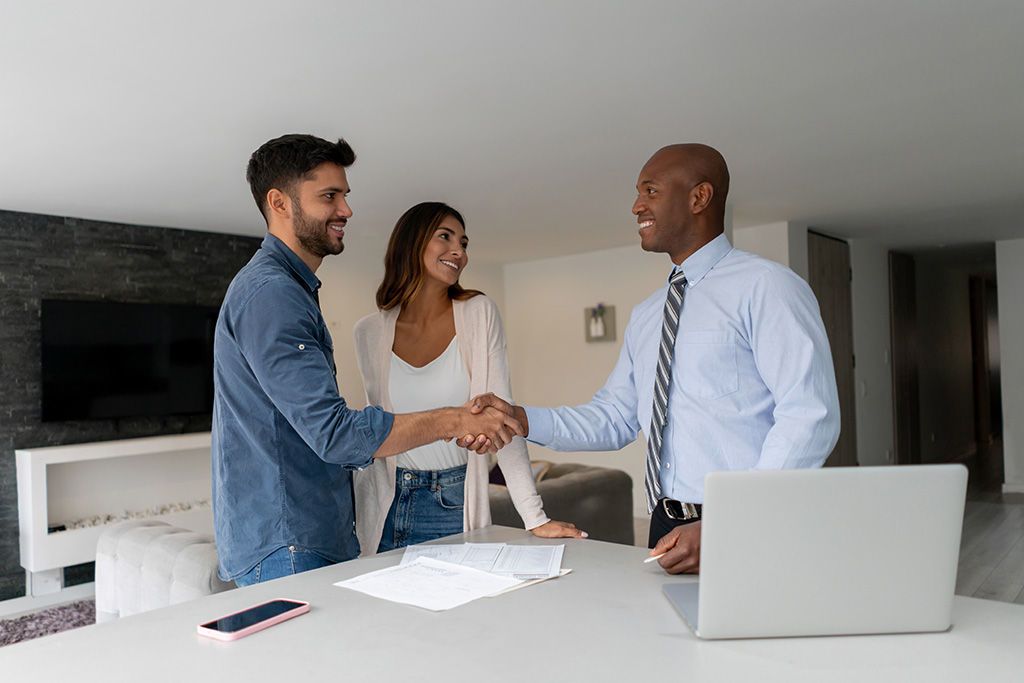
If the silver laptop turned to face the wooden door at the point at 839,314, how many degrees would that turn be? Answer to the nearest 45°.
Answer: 0° — it already faces it

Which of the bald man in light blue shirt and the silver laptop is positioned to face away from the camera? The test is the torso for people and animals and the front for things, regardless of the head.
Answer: the silver laptop

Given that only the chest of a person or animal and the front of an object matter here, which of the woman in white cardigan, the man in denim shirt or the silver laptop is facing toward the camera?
the woman in white cardigan

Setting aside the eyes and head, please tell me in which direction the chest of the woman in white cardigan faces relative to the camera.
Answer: toward the camera

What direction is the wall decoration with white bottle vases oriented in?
toward the camera

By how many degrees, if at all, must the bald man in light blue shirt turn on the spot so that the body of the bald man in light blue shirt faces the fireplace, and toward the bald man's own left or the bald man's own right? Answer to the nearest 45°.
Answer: approximately 90° to the bald man's own right

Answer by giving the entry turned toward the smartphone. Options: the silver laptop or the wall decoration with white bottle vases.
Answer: the wall decoration with white bottle vases

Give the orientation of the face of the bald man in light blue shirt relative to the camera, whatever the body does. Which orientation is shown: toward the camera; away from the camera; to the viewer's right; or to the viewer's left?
to the viewer's left

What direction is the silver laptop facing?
away from the camera

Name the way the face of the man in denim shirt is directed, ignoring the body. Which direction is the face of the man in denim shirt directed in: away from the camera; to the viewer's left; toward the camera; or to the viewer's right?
to the viewer's right

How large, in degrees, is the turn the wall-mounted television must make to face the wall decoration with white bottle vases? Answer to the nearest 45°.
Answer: approximately 45° to its left

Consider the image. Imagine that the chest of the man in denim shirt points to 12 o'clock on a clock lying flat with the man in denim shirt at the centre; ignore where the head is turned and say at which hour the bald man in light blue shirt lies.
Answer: The bald man in light blue shirt is roughly at 12 o'clock from the man in denim shirt.

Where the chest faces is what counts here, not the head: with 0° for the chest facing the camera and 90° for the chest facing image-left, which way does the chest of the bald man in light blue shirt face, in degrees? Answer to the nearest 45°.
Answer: approximately 45°

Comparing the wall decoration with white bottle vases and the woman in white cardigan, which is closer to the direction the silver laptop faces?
the wall decoration with white bottle vases

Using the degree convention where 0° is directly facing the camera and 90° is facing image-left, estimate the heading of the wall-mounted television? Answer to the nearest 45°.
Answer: approximately 315°

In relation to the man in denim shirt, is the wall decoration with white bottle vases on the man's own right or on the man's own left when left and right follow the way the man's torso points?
on the man's own left
